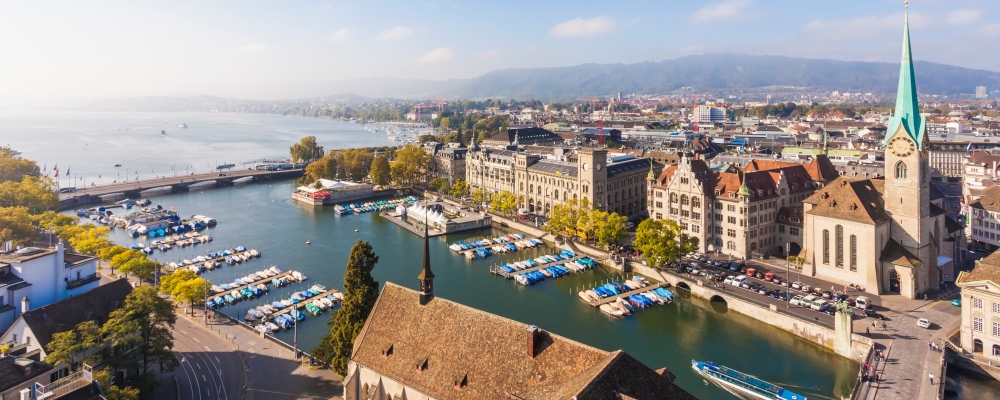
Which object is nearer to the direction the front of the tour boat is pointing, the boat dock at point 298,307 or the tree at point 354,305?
the boat dock

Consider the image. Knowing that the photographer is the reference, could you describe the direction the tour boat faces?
facing away from the viewer and to the left of the viewer

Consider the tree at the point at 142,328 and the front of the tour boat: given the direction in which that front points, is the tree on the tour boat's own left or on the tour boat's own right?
on the tour boat's own left
